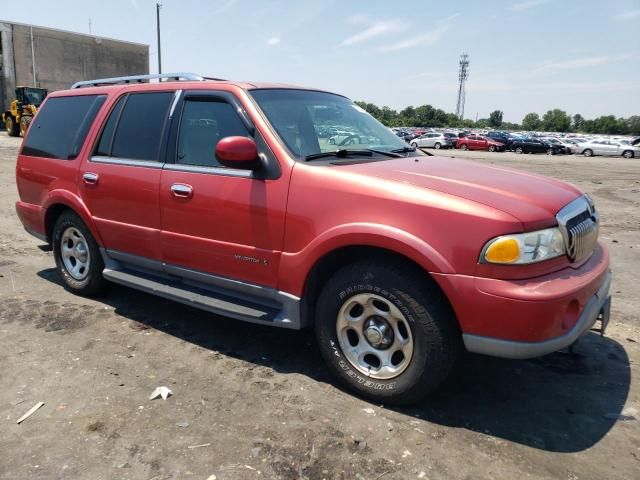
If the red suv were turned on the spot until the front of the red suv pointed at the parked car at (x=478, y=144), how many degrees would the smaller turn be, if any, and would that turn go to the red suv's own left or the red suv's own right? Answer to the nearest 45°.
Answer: approximately 135° to the red suv's own left

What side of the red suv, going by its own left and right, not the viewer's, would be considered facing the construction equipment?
back

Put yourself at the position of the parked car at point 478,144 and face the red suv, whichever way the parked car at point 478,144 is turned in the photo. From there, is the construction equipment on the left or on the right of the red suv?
right

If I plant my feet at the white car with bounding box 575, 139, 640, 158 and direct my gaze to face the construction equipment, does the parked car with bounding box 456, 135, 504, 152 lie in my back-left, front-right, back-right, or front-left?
front-right

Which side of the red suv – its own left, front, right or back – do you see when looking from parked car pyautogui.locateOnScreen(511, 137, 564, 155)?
left

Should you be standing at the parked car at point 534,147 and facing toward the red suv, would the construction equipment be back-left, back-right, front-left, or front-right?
front-right

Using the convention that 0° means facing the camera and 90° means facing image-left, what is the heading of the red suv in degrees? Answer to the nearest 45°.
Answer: approximately 315°

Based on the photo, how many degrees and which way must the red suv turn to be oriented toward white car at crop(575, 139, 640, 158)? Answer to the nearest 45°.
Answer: approximately 90° to its left

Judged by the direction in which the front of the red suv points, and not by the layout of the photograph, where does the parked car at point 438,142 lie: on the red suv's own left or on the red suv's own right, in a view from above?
on the red suv's own left

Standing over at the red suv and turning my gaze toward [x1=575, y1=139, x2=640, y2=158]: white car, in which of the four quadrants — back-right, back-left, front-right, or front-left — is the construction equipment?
front-left

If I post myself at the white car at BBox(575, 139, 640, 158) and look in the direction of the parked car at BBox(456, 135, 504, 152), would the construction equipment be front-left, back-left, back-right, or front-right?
front-left
